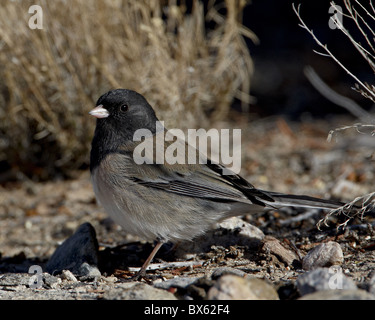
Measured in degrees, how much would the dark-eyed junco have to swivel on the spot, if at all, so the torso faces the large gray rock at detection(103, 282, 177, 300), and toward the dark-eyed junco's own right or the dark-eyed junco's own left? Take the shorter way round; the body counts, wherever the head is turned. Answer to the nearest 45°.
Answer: approximately 90° to the dark-eyed junco's own left

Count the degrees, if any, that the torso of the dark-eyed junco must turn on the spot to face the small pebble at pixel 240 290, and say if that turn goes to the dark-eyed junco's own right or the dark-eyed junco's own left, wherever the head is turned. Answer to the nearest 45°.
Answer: approximately 90° to the dark-eyed junco's own left

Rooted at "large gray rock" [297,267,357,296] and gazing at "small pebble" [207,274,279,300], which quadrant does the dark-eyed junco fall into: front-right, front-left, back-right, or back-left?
front-right

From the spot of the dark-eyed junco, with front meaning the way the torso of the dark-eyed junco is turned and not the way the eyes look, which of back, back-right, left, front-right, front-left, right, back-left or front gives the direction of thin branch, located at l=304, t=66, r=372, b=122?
back-right

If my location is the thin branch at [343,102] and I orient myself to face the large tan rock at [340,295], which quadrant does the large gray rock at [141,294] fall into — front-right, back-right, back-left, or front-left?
front-right

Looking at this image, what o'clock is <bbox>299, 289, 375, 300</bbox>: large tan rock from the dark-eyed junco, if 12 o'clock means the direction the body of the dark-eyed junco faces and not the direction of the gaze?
The large tan rock is roughly at 8 o'clock from the dark-eyed junco.

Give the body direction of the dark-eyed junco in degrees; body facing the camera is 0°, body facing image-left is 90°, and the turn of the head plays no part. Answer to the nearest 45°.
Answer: approximately 90°

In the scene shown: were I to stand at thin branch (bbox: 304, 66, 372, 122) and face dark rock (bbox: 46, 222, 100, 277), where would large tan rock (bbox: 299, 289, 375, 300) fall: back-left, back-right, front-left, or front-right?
front-left

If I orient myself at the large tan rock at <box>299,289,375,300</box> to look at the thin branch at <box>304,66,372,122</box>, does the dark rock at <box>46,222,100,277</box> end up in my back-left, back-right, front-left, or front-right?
front-left

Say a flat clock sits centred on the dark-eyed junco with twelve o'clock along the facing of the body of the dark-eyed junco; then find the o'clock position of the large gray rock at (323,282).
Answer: The large gray rock is roughly at 8 o'clock from the dark-eyed junco.
